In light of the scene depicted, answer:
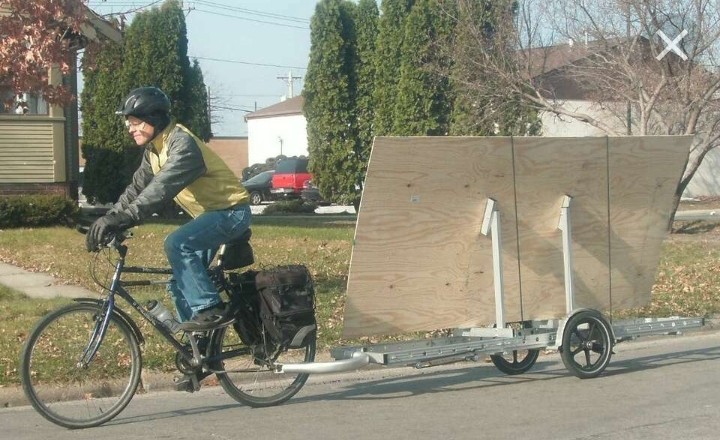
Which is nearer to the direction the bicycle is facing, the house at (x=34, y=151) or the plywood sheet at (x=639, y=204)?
the house

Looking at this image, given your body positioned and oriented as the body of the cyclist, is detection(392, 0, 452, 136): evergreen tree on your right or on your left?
on your right

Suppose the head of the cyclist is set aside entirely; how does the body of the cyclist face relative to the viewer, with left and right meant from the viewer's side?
facing to the left of the viewer

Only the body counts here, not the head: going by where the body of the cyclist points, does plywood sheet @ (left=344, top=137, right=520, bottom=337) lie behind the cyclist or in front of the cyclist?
behind

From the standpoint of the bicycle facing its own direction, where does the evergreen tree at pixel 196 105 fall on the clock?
The evergreen tree is roughly at 3 o'clock from the bicycle.

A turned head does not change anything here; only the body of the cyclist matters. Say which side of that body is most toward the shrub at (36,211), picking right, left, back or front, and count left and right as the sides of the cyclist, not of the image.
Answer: right

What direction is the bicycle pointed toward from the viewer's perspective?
to the viewer's left

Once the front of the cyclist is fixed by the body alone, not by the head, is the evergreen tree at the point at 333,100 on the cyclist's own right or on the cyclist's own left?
on the cyclist's own right

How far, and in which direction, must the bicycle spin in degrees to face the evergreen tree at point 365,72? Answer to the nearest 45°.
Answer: approximately 90° to its right

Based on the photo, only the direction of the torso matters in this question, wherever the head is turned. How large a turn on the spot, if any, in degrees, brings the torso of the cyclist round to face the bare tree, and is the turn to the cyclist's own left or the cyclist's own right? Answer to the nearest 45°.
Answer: approximately 135° to the cyclist's own right

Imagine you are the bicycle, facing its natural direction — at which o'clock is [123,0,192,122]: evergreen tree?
The evergreen tree is roughly at 3 o'clock from the bicycle.
